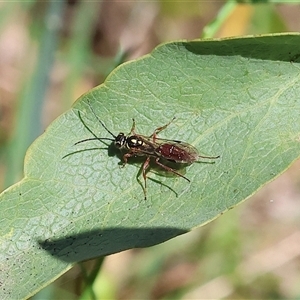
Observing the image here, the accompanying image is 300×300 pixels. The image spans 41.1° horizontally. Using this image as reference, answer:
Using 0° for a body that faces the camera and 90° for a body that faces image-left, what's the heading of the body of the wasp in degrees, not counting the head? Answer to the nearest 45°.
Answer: approximately 90°
